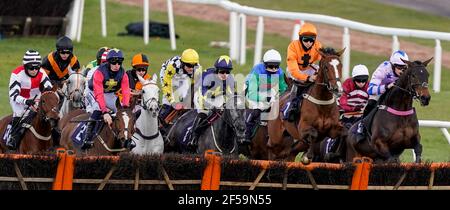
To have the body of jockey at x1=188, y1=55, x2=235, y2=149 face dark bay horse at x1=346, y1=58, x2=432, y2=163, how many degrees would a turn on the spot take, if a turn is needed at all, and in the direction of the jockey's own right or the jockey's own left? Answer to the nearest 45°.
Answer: approximately 45° to the jockey's own left

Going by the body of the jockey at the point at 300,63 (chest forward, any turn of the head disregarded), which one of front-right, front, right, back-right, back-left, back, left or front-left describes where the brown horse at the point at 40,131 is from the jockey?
back-right

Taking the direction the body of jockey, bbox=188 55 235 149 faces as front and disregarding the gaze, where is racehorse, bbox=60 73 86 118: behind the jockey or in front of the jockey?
behind

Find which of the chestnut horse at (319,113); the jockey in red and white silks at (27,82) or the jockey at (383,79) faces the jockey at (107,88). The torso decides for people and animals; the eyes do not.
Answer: the jockey in red and white silks

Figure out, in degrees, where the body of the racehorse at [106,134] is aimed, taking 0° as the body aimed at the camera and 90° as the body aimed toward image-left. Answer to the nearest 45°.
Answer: approximately 315°

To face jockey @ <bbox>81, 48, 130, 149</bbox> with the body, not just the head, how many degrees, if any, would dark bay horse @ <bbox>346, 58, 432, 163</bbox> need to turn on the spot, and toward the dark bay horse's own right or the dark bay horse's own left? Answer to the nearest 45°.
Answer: approximately 135° to the dark bay horse's own right
